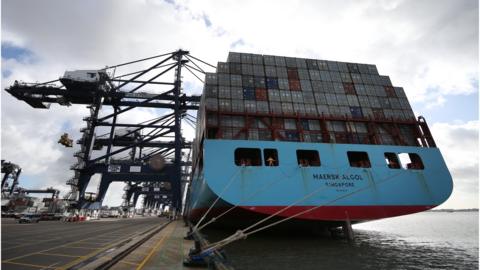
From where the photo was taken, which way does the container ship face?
away from the camera

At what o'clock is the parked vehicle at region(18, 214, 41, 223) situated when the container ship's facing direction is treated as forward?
The parked vehicle is roughly at 9 o'clock from the container ship.
